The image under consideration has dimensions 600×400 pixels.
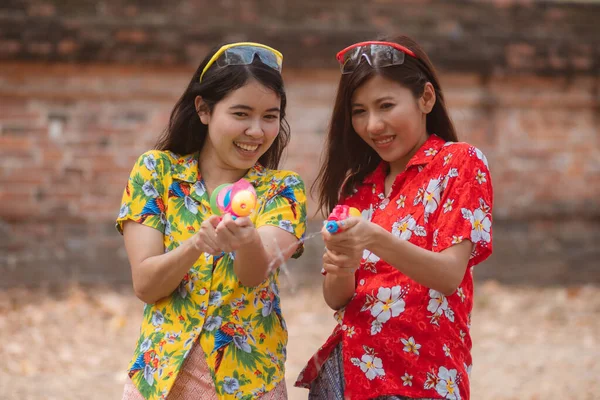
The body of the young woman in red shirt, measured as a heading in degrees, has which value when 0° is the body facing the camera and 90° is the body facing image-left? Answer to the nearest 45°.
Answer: approximately 45°

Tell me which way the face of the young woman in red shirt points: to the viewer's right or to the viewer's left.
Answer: to the viewer's left
